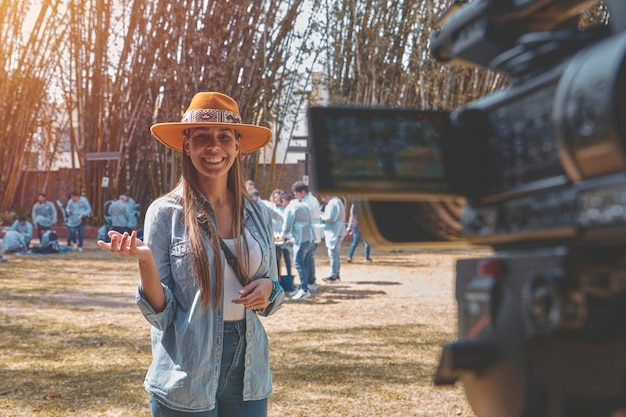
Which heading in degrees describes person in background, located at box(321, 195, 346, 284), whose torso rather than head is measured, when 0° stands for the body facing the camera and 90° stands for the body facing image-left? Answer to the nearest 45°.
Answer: approximately 90°

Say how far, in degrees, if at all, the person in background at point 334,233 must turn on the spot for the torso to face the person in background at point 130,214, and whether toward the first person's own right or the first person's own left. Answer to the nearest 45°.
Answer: approximately 45° to the first person's own right

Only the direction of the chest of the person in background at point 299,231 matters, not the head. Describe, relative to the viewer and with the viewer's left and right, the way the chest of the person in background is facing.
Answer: facing to the left of the viewer

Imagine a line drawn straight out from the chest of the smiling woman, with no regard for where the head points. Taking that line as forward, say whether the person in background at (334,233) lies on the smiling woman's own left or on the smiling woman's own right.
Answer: on the smiling woman's own left

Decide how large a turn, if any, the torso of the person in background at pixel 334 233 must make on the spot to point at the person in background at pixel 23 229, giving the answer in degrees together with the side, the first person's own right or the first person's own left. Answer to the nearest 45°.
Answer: approximately 45° to the first person's own right
